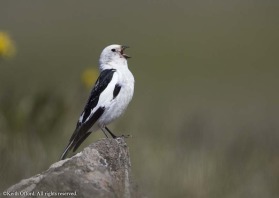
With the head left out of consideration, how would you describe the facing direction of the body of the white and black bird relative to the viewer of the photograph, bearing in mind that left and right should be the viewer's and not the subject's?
facing to the right of the viewer
